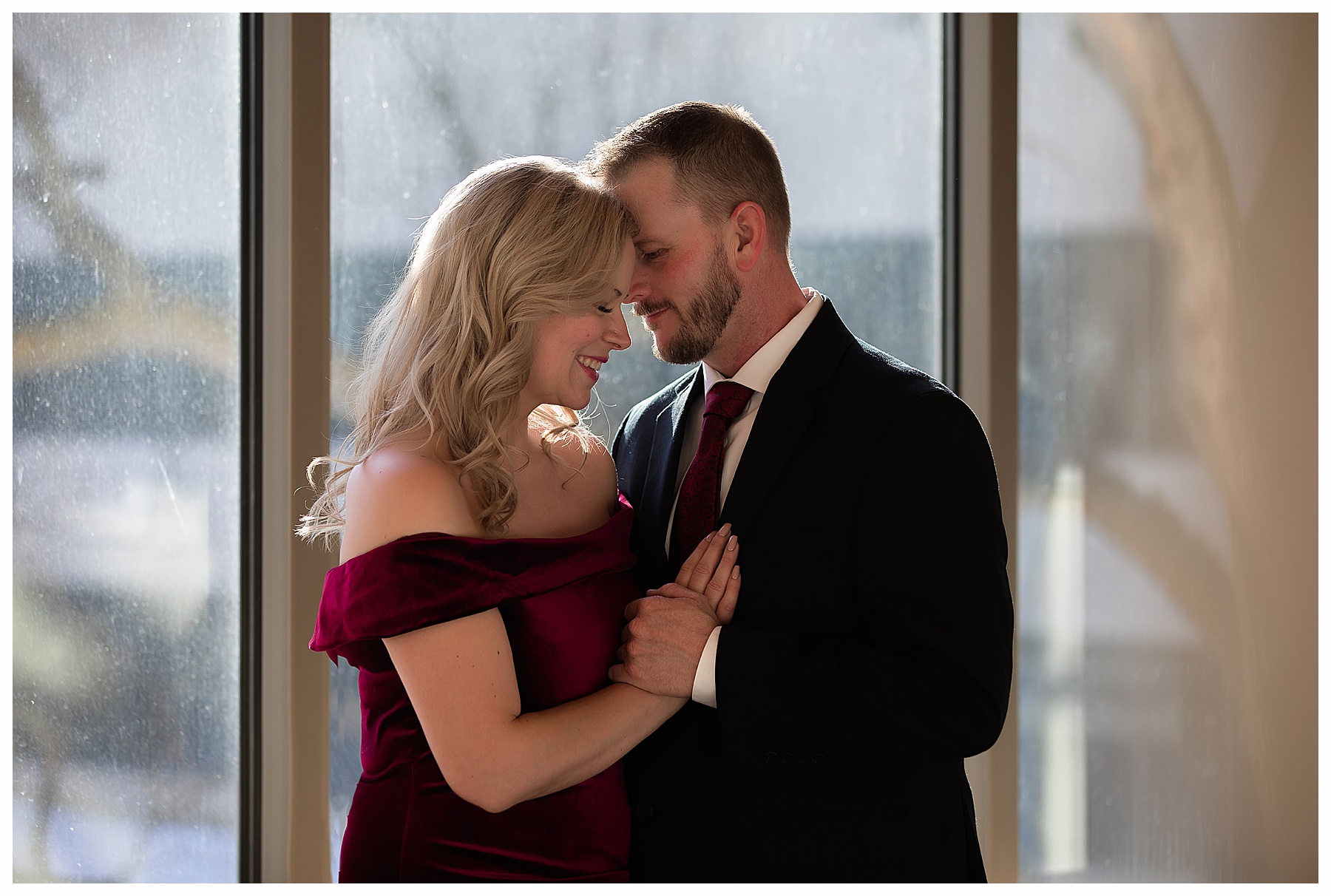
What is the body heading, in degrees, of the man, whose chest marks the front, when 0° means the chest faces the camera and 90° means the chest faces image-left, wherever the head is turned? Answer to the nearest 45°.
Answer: approximately 45°

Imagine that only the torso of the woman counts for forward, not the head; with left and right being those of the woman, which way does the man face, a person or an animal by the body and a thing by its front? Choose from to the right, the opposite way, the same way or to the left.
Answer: to the right
